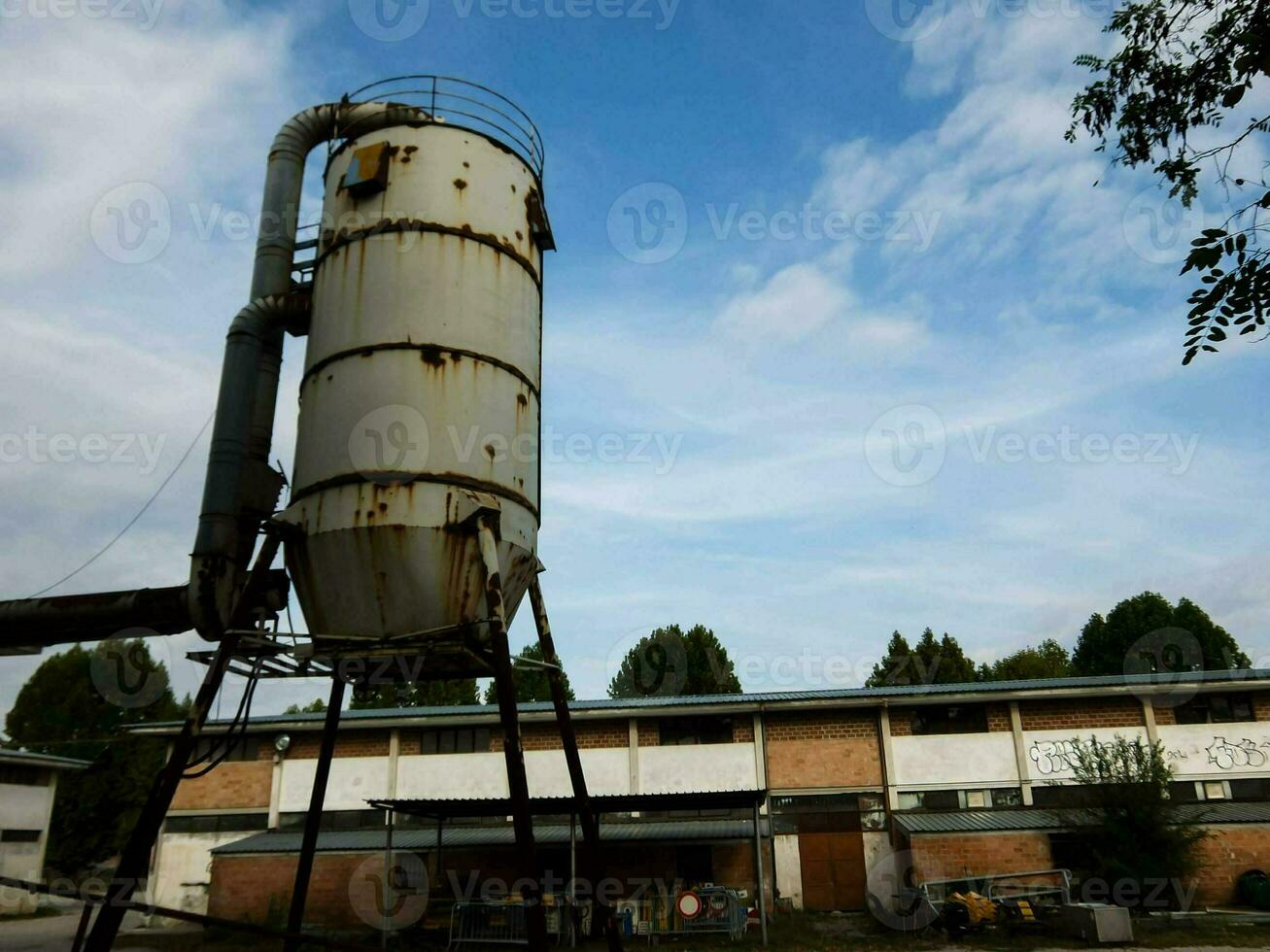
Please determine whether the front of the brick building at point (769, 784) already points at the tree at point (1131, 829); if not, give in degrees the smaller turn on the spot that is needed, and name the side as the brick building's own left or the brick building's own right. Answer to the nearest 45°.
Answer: approximately 90° to the brick building's own left

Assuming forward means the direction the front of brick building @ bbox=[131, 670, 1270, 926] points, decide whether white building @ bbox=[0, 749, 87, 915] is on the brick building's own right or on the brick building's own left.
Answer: on the brick building's own right

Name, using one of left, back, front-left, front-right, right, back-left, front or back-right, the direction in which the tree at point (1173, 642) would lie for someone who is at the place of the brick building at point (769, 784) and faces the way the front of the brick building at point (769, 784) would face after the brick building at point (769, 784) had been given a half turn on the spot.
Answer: front-right

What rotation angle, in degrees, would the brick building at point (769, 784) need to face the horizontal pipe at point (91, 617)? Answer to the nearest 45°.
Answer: approximately 45° to its right

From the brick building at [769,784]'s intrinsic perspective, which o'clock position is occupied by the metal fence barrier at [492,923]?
The metal fence barrier is roughly at 2 o'clock from the brick building.

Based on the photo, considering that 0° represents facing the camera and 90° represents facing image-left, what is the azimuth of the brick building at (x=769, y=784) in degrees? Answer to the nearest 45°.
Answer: approximately 0°

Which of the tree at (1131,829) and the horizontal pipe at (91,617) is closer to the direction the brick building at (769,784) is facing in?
the horizontal pipe
